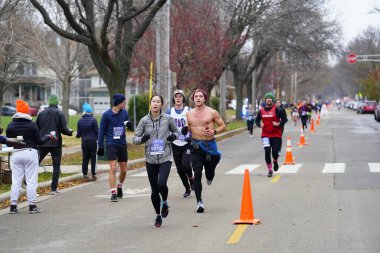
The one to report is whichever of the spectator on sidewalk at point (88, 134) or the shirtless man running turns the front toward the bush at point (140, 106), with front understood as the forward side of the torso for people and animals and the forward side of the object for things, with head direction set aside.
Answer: the spectator on sidewalk

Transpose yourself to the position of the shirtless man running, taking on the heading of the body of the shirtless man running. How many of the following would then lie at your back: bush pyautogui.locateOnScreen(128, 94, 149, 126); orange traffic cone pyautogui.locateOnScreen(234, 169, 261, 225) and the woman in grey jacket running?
1

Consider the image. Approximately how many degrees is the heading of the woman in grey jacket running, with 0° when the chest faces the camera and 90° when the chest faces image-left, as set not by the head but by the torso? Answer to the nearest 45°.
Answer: approximately 0°

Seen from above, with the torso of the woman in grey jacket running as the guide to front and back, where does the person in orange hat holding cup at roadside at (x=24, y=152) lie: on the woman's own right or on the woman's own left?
on the woman's own right

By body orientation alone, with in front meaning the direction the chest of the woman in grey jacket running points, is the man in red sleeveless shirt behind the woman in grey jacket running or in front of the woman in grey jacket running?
behind

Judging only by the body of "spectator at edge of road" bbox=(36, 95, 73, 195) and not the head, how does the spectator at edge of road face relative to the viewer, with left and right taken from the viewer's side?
facing away from the viewer and to the right of the viewer

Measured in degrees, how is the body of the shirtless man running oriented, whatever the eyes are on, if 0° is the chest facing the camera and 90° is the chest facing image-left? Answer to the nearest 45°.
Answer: approximately 0°
